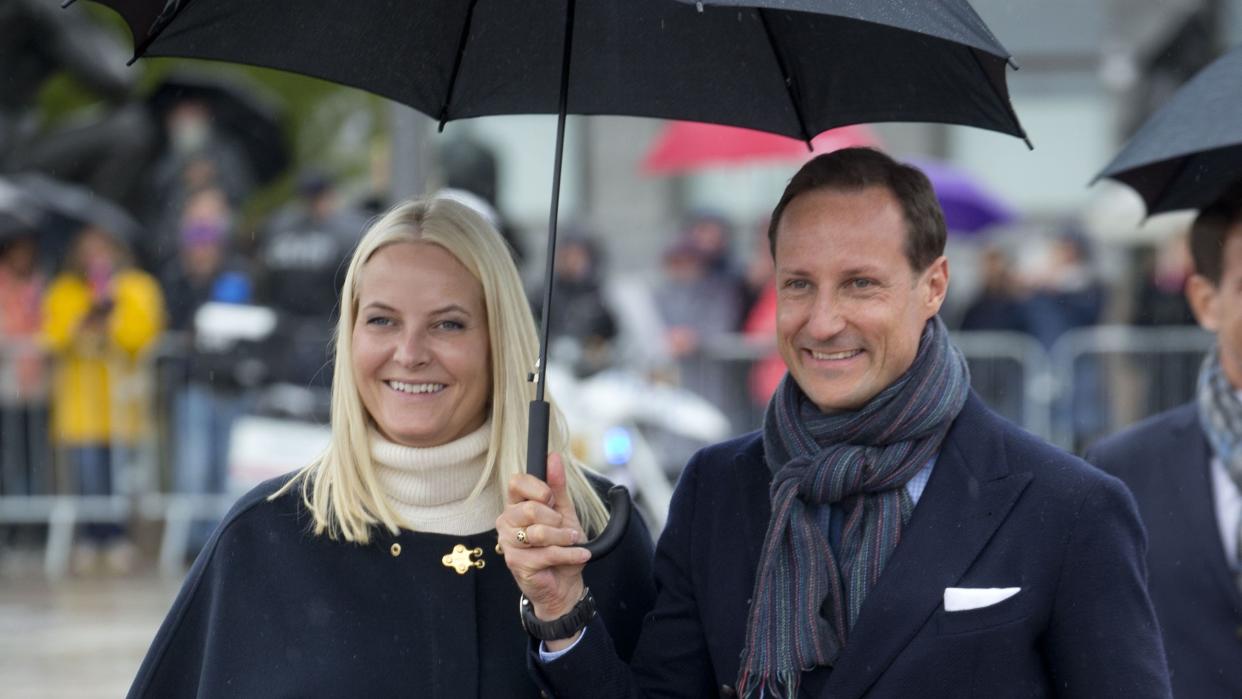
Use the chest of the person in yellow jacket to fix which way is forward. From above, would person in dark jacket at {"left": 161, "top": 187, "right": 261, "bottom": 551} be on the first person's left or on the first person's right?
on the first person's left

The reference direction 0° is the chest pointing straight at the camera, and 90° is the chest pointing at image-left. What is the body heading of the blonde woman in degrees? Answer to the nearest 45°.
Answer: approximately 0°

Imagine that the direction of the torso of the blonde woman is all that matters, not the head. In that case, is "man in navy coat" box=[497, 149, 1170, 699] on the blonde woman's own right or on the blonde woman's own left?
on the blonde woman's own left

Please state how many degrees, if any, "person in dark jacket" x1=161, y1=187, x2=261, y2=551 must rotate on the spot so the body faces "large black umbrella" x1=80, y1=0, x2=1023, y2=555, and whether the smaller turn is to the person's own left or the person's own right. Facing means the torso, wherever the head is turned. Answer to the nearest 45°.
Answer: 0° — they already face it

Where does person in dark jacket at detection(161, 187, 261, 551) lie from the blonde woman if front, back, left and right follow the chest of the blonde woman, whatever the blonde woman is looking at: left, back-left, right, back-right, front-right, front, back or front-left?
back

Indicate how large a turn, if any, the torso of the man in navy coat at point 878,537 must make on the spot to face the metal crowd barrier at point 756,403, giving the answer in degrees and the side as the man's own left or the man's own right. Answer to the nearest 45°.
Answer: approximately 135° to the man's own right

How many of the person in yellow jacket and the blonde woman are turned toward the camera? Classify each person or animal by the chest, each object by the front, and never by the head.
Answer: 2

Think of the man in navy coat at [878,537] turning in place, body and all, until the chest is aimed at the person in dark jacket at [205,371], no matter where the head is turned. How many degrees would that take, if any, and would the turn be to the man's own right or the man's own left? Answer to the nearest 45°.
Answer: approximately 90° to the man's own right
